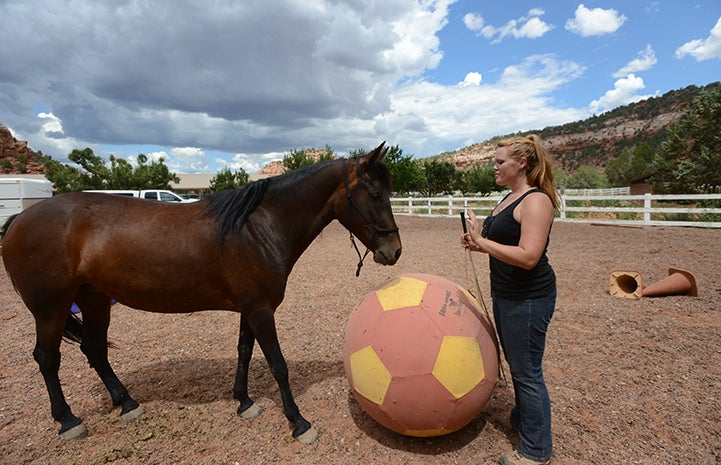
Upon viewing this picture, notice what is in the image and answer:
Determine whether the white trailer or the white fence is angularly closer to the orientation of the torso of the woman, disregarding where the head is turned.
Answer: the white trailer

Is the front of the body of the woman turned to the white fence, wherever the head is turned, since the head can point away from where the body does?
no

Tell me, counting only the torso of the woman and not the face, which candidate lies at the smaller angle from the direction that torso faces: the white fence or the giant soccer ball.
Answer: the giant soccer ball

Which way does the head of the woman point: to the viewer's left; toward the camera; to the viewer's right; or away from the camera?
to the viewer's left

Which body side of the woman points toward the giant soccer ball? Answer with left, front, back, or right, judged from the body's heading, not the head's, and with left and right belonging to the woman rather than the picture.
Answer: front

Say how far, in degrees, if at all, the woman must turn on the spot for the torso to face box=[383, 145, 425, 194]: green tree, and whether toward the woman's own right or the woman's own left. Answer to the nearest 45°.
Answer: approximately 90° to the woman's own right

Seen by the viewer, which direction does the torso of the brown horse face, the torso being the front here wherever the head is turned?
to the viewer's right

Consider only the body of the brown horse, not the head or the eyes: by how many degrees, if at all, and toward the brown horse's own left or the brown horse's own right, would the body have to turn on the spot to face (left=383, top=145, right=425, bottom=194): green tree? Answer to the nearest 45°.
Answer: approximately 45° to the brown horse's own left

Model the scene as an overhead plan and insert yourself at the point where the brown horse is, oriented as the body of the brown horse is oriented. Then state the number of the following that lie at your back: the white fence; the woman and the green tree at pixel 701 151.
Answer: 0

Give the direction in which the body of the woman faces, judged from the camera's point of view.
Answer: to the viewer's left

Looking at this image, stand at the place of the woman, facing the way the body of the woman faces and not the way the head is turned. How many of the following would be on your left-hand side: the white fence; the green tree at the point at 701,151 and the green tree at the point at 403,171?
0
